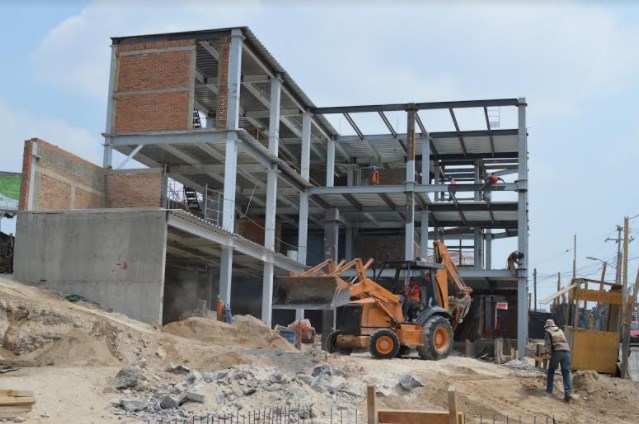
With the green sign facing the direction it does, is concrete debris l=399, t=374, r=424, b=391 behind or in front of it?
in front

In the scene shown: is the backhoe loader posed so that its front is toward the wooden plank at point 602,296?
no

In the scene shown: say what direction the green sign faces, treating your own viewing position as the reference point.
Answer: facing the viewer

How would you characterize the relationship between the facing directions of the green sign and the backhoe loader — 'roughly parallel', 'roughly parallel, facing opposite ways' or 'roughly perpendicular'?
roughly perpendicular

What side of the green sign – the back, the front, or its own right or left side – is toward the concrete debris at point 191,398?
front

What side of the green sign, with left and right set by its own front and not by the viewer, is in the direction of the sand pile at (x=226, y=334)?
front

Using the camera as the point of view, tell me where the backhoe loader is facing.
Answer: facing the viewer and to the left of the viewer

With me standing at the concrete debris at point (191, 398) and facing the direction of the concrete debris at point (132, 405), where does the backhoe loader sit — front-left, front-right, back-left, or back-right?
back-right

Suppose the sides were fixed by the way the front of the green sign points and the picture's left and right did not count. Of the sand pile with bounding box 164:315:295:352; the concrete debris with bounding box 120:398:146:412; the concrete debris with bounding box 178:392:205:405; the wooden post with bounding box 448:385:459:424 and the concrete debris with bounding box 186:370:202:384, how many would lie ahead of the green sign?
5

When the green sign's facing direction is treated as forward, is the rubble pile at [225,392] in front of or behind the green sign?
in front

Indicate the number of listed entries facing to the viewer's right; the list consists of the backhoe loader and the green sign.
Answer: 0

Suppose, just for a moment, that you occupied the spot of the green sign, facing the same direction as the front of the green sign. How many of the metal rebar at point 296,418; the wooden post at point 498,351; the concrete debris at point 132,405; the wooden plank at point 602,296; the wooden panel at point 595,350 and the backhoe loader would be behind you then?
0

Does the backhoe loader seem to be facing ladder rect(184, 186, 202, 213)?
no

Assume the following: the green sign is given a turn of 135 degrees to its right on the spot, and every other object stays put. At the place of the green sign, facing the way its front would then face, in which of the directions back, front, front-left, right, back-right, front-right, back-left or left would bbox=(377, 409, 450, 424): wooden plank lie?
back-left
